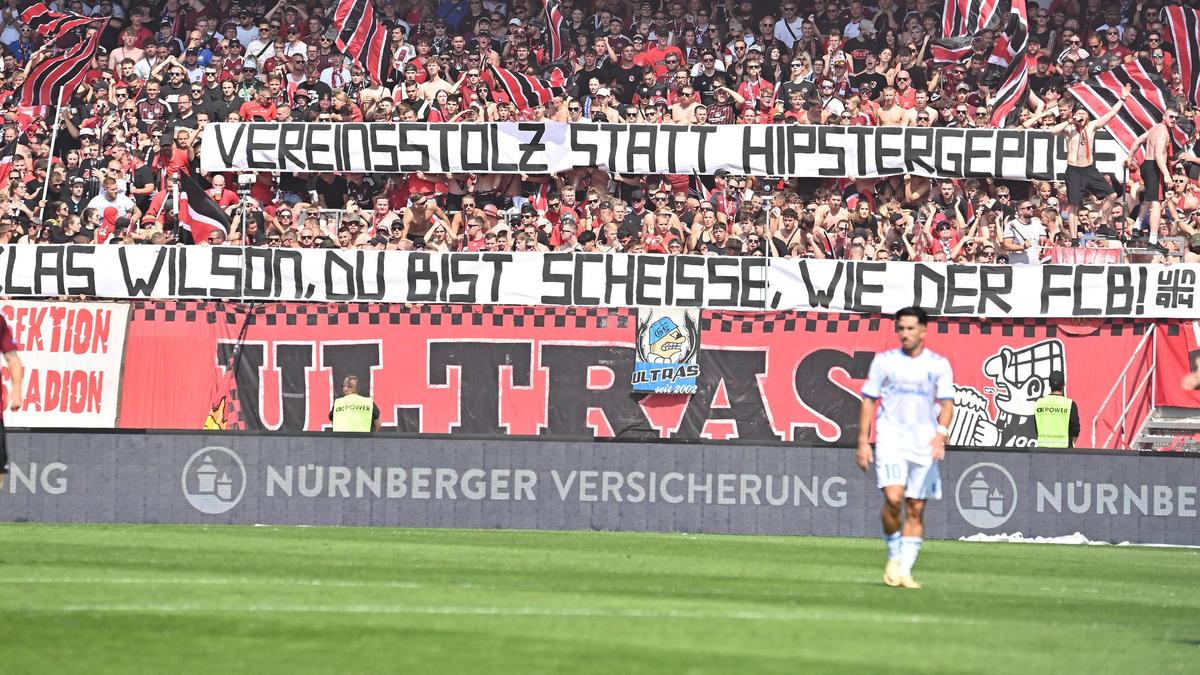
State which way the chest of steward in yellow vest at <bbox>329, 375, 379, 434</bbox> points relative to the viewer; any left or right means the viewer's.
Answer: facing away from the viewer

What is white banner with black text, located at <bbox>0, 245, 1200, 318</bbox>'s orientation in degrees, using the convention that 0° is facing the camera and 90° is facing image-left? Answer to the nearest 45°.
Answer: approximately 0°

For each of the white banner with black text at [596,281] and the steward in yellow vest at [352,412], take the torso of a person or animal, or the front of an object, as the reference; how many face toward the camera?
1

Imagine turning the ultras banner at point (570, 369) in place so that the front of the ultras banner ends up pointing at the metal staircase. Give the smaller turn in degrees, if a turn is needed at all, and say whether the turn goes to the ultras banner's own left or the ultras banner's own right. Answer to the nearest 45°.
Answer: approximately 90° to the ultras banner's own left

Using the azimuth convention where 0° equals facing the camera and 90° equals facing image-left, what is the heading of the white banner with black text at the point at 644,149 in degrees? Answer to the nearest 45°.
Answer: approximately 0°

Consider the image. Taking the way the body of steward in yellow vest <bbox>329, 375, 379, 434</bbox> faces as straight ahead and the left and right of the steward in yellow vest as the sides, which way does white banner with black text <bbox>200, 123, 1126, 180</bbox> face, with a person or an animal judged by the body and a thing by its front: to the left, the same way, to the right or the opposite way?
the opposite way

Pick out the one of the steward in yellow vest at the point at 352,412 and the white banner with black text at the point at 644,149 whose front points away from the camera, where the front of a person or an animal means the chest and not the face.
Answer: the steward in yellow vest
